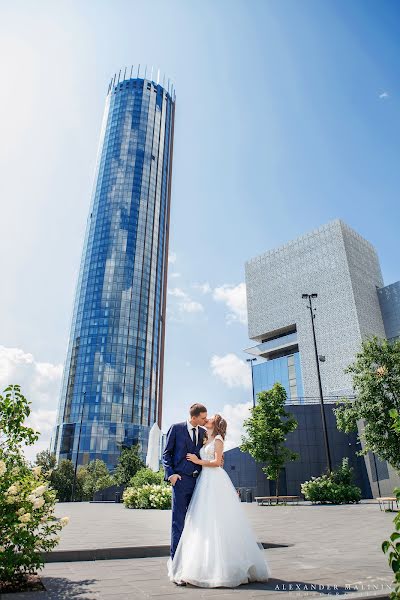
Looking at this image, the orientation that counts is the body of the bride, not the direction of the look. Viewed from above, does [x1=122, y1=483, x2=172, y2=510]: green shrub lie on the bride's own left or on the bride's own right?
on the bride's own right

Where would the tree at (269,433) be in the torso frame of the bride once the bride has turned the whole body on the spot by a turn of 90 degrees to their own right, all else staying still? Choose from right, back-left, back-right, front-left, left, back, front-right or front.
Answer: front

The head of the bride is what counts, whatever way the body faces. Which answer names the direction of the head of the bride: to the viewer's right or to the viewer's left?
to the viewer's left

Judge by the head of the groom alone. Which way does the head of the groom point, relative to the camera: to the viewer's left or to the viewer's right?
to the viewer's right

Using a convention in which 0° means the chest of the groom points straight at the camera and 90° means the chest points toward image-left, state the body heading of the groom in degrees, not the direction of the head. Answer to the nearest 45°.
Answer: approximately 315°

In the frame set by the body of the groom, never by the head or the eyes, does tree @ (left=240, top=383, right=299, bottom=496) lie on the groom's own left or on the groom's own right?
on the groom's own left

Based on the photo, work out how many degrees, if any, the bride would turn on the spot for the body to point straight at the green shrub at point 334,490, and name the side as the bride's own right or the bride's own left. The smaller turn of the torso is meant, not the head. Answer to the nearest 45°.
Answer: approximately 90° to the bride's own right

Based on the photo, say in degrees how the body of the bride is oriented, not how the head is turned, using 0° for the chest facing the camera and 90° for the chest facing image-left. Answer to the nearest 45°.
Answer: approximately 90°

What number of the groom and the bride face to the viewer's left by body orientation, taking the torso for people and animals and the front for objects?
1

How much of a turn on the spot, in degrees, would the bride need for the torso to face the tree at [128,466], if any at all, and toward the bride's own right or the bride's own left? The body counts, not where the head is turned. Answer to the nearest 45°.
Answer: approximately 90° to the bride's own right

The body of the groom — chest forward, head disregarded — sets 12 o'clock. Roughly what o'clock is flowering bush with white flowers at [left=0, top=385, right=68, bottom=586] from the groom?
The flowering bush with white flowers is roughly at 4 o'clock from the groom.
